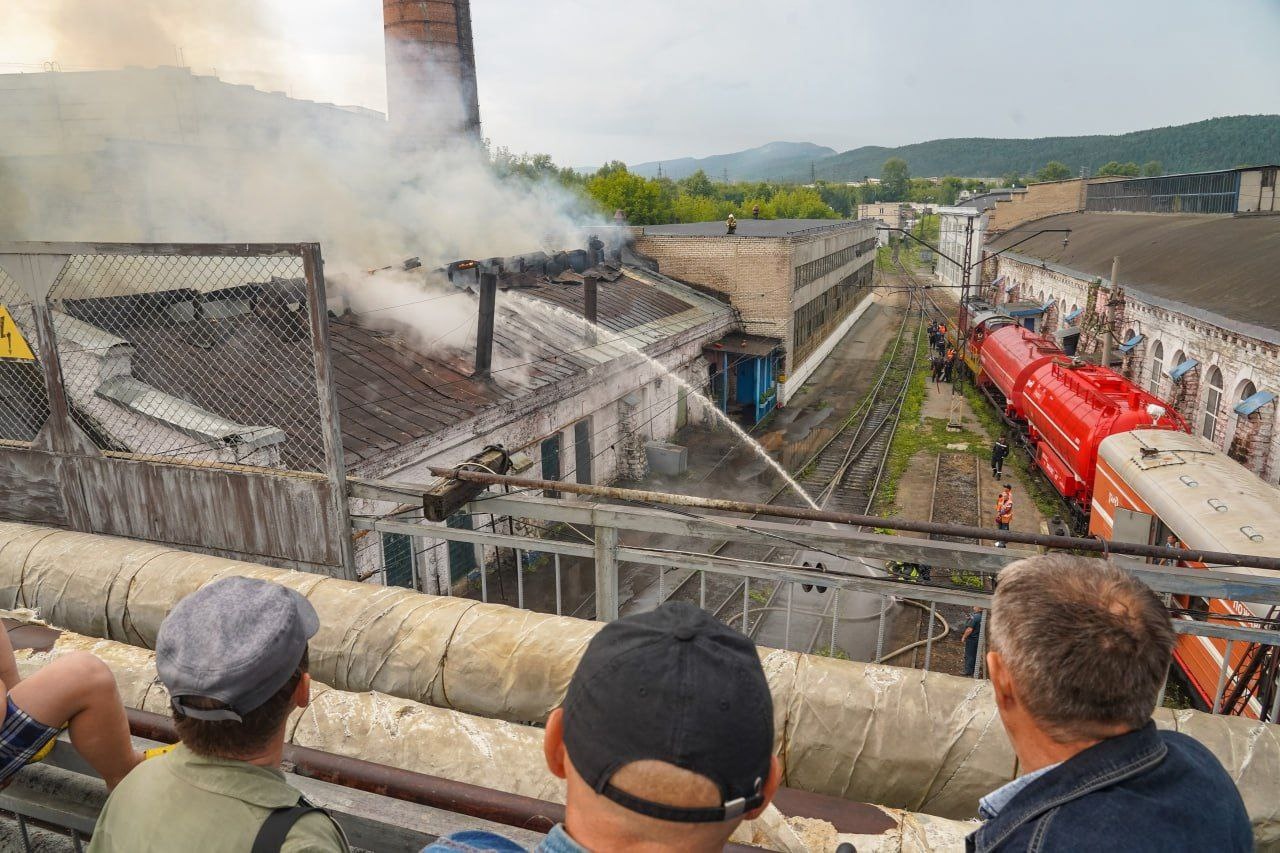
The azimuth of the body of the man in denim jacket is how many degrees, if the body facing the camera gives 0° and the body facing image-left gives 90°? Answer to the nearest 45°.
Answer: approximately 135°

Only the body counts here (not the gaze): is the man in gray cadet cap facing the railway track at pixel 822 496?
yes

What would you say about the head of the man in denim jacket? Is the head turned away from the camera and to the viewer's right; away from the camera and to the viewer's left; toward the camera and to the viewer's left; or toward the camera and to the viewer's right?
away from the camera and to the viewer's left

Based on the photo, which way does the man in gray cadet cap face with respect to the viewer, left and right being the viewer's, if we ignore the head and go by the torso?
facing away from the viewer and to the right of the viewer

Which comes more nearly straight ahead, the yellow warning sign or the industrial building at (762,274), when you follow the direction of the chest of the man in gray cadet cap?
the industrial building

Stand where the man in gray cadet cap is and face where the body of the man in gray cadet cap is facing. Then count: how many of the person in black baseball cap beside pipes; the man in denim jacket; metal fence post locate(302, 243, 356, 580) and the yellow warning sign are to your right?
2

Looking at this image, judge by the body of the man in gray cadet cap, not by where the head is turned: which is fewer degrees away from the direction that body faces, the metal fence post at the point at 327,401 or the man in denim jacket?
the metal fence post
